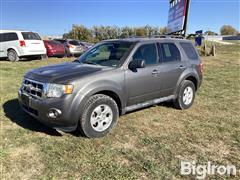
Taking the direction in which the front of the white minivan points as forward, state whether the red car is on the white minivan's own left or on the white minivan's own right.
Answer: on the white minivan's own right

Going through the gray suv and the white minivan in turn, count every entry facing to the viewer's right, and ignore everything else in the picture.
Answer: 0

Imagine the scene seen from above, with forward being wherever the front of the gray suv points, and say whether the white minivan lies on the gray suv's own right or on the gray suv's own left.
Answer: on the gray suv's own right

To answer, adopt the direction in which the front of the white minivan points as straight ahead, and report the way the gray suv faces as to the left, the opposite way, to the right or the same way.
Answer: to the left

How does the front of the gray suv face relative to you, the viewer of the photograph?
facing the viewer and to the left of the viewer

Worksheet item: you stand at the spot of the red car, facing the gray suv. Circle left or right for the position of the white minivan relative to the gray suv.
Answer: right

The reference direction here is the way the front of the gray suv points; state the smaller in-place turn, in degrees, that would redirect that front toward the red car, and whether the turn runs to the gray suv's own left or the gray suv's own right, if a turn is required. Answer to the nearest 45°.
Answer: approximately 135° to the gray suv's own right

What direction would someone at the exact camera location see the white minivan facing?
facing away from the viewer and to the left of the viewer
